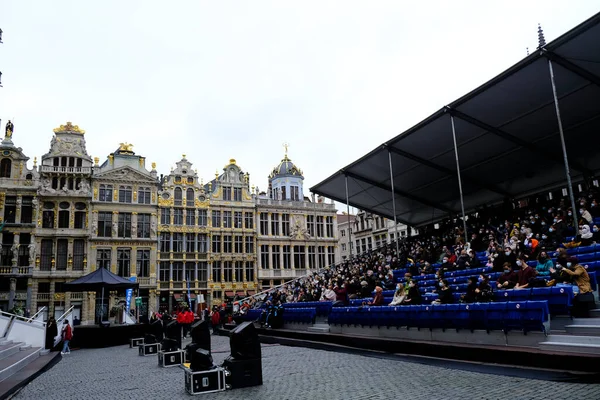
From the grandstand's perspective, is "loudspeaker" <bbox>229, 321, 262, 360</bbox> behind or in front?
in front

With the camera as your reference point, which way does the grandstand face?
facing the viewer and to the left of the viewer

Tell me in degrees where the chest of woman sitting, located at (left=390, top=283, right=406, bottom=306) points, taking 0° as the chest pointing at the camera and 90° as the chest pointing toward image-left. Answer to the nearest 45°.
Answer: approximately 45°

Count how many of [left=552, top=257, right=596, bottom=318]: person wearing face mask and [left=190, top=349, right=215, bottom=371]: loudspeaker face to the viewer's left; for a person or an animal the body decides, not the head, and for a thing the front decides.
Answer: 1

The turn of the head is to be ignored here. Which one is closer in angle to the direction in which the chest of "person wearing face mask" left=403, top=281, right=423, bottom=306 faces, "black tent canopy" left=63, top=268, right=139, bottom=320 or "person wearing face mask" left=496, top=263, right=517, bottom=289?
the black tent canopy

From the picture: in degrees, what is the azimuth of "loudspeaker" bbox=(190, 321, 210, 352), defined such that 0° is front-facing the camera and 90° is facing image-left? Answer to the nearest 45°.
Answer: approximately 270°

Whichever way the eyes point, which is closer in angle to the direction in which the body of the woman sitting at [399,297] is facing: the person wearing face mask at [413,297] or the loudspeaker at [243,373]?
the loudspeaker

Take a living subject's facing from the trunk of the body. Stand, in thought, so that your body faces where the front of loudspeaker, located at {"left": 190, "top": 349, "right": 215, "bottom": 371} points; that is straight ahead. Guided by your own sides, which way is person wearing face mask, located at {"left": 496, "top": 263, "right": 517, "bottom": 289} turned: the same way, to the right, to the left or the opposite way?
the opposite way

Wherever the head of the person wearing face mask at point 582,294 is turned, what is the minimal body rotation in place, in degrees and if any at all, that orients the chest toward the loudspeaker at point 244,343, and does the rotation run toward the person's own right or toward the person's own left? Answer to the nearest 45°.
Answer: approximately 45° to the person's own left

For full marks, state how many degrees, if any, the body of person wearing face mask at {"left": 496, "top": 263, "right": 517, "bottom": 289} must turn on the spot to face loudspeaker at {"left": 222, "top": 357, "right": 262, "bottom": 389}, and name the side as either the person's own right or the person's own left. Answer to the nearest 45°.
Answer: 0° — they already face it

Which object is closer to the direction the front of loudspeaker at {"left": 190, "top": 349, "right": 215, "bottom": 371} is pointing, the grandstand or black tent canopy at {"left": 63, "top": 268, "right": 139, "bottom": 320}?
the grandstand

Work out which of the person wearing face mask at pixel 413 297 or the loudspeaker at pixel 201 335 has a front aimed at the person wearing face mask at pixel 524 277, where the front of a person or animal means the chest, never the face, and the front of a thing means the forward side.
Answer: the loudspeaker
